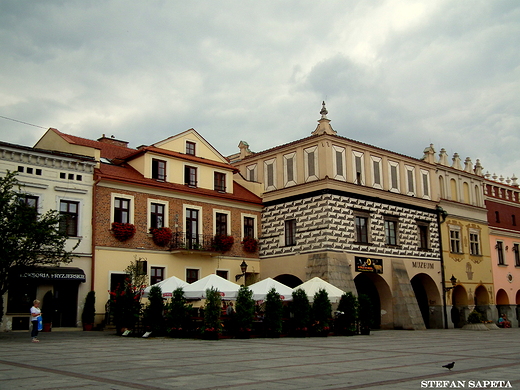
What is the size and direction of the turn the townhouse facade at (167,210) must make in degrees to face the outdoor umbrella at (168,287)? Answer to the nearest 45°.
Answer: approximately 45° to its right

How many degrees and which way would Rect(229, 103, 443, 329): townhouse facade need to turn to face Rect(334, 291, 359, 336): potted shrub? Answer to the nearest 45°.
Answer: approximately 45° to its right

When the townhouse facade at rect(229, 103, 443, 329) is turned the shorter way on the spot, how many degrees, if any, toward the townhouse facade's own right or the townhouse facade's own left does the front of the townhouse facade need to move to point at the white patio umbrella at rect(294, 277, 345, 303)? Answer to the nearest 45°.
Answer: approximately 45° to the townhouse facade's own right

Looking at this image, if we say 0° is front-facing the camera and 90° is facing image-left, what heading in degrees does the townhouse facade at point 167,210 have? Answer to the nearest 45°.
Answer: approximately 315°

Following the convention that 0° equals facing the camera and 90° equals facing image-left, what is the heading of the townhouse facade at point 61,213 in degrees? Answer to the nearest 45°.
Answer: approximately 315°

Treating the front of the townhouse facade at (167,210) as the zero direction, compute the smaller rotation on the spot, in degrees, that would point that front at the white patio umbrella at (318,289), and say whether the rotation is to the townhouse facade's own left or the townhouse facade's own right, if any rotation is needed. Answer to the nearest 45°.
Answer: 0° — it already faces it
